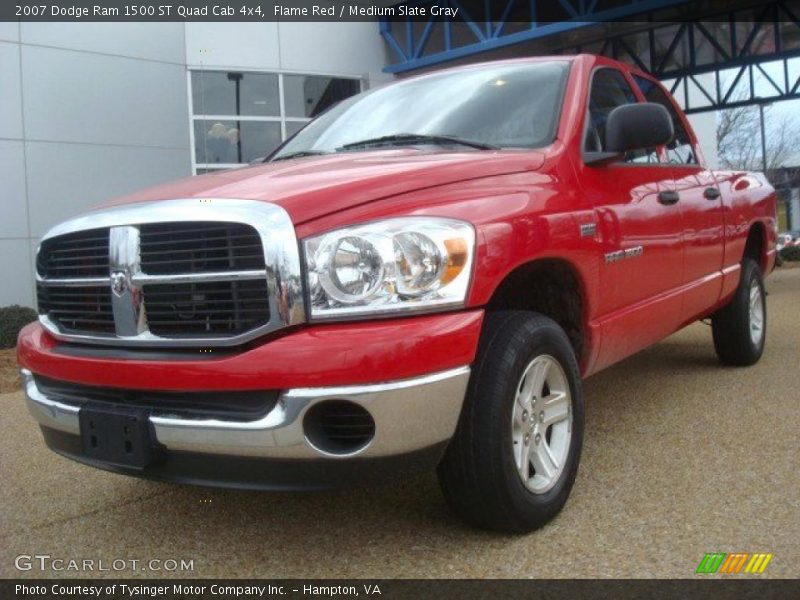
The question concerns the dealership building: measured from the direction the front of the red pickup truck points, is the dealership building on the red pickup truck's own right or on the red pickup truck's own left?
on the red pickup truck's own right

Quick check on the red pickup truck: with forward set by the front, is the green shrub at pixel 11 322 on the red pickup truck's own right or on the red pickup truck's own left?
on the red pickup truck's own right

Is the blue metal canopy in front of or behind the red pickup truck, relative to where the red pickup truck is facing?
behind

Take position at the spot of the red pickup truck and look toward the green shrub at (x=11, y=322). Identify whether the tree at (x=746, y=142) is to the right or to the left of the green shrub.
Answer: right

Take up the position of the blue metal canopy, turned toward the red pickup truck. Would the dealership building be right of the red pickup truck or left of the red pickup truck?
right

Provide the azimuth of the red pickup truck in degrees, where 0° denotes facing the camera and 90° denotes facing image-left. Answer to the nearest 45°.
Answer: approximately 45°
